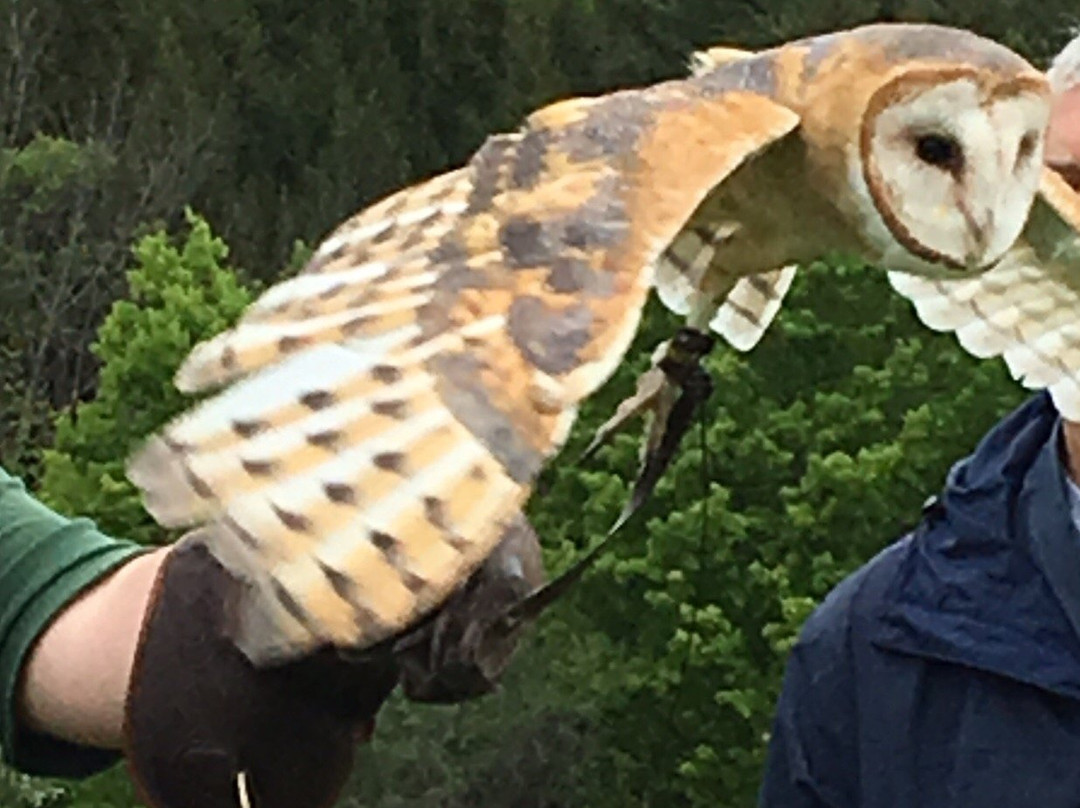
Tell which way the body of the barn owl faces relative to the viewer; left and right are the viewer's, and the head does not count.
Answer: facing the viewer and to the right of the viewer
